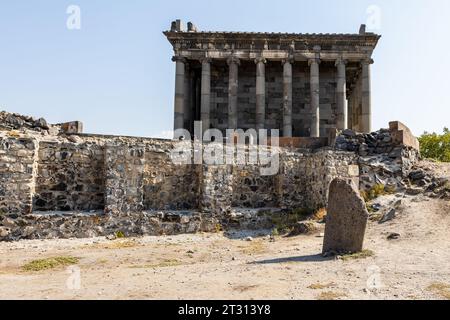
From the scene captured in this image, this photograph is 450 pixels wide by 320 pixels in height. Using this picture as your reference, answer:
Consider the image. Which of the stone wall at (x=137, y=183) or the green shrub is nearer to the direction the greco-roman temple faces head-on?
the stone wall

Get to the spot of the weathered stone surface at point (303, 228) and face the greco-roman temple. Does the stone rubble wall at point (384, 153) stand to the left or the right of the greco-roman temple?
right

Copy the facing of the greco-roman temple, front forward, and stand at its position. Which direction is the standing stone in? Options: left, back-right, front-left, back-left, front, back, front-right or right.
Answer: left

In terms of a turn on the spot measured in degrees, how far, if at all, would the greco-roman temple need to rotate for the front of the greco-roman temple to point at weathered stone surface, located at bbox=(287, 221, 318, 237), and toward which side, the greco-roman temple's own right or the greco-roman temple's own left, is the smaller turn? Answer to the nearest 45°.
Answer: approximately 90° to the greco-roman temple's own left

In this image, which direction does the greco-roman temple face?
to the viewer's left

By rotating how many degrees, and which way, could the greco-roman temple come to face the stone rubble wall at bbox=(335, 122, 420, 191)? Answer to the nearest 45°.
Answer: approximately 135° to its left

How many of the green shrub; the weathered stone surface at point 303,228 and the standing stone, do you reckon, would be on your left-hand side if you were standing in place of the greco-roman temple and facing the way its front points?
2

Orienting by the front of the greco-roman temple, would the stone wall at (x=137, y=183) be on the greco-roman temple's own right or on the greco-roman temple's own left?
on the greco-roman temple's own left
